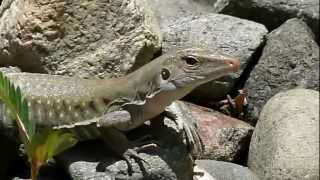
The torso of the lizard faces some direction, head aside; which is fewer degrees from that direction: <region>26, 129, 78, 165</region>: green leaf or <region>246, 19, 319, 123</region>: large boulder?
the large boulder

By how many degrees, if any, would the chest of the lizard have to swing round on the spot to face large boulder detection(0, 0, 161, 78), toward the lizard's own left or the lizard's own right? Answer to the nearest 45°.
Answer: approximately 90° to the lizard's own left

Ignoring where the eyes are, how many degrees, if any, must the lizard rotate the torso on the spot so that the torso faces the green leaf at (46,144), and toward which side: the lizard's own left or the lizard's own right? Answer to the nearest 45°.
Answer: approximately 135° to the lizard's own right

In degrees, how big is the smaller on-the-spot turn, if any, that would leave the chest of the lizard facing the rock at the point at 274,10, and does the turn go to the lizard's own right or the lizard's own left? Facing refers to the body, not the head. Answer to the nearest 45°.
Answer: approximately 45° to the lizard's own left

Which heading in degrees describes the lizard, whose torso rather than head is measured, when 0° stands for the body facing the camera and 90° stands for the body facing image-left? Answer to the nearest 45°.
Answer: approximately 270°

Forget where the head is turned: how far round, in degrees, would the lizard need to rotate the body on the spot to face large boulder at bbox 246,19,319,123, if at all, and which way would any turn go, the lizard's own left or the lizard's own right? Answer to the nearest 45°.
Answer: approximately 45° to the lizard's own left

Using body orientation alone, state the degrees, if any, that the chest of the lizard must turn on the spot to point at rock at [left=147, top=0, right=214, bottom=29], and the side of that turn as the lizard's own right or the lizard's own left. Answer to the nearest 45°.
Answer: approximately 90° to the lizard's own left

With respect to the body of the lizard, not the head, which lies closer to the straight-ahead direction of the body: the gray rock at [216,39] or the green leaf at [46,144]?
the gray rock
